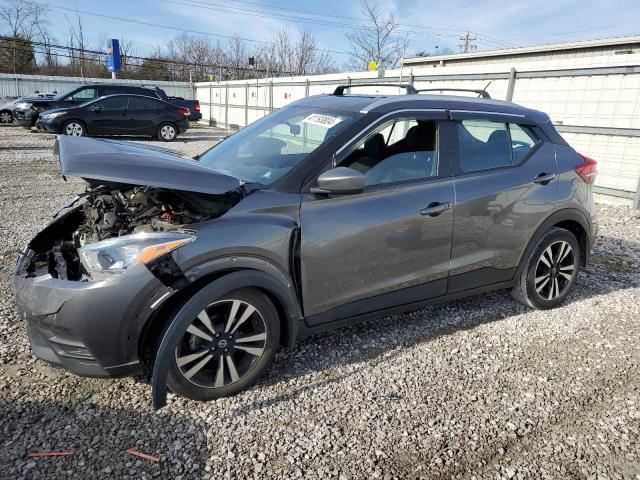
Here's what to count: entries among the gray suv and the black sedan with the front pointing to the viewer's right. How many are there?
0

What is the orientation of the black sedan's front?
to the viewer's left

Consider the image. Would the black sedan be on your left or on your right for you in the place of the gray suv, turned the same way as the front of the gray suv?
on your right

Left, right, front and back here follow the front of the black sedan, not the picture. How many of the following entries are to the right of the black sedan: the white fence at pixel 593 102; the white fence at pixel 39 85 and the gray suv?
1

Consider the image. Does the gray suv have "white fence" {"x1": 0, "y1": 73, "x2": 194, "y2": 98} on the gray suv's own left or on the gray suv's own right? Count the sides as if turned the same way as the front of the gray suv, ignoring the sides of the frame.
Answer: on the gray suv's own right

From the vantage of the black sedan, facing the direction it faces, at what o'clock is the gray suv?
The gray suv is roughly at 9 o'clock from the black sedan.

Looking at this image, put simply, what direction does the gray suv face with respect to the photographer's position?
facing the viewer and to the left of the viewer

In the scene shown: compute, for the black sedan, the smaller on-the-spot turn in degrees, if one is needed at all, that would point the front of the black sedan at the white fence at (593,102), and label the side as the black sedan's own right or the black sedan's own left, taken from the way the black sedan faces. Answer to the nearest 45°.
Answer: approximately 135° to the black sedan's own left
